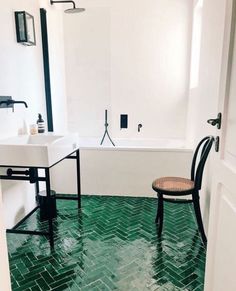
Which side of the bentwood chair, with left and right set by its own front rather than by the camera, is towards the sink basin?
front

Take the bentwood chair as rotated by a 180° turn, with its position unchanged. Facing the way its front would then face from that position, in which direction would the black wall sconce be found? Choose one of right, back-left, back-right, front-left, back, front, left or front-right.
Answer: back

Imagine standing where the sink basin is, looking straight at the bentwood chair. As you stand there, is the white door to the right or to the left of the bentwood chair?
right

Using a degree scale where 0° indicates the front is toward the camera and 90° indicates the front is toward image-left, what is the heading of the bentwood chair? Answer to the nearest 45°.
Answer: approximately 90°

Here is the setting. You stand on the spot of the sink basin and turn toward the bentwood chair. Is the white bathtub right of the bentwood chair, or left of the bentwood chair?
left

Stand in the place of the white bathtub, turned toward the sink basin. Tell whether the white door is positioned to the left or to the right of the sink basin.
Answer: left

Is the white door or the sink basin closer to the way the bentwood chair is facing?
the sink basin

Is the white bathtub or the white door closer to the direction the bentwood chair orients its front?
the white bathtub

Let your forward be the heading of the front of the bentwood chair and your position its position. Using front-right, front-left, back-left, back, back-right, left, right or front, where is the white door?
left
